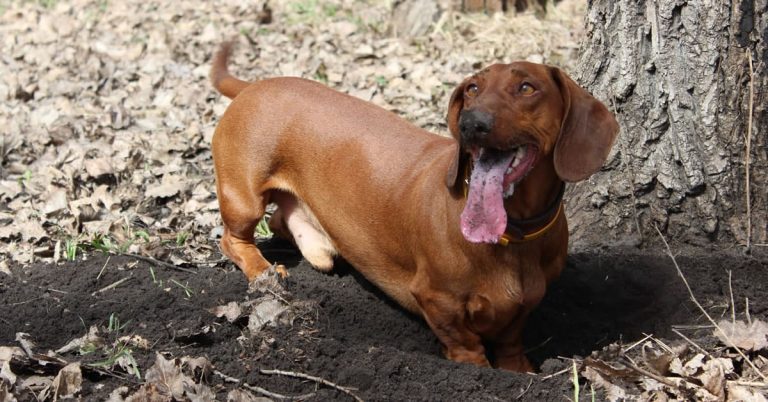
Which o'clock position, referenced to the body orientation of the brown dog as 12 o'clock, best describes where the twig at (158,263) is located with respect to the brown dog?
The twig is roughly at 5 o'clock from the brown dog.

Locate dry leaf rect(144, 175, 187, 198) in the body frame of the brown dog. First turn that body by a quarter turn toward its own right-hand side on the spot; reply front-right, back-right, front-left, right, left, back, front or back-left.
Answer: right

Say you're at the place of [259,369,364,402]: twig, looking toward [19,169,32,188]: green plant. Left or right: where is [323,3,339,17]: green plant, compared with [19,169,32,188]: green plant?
right

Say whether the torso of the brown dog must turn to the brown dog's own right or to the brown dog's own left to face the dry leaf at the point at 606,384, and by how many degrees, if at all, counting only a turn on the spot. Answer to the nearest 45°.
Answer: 0° — it already faces it

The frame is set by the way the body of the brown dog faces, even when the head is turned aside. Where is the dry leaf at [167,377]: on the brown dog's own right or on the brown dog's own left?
on the brown dog's own right

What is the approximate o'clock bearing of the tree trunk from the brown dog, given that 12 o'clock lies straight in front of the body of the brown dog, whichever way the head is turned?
The tree trunk is roughly at 10 o'clock from the brown dog.

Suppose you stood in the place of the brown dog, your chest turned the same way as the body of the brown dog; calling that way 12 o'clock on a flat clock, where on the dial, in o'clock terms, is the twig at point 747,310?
The twig is roughly at 11 o'clock from the brown dog.

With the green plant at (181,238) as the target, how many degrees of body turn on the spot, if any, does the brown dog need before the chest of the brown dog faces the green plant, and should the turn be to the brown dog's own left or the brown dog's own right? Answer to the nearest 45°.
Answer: approximately 180°

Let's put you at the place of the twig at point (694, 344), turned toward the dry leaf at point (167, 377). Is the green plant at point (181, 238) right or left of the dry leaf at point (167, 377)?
right

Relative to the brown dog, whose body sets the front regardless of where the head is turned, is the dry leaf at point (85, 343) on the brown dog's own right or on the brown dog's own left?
on the brown dog's own right

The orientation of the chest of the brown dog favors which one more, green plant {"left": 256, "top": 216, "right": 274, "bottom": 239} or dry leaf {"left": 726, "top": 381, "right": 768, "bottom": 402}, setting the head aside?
the dry leaf

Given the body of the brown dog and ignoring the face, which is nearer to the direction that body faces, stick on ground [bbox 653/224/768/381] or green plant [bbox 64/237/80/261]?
the stick on ground

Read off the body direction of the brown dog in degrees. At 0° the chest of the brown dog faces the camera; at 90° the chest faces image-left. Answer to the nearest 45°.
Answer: approximately 315°

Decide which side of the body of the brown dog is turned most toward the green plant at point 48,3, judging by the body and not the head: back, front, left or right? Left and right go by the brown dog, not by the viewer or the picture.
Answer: back

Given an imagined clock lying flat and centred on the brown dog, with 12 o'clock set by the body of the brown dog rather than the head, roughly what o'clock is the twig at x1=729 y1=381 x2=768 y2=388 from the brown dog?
The twig is roughly at 12 o'clock from the brown dog.
